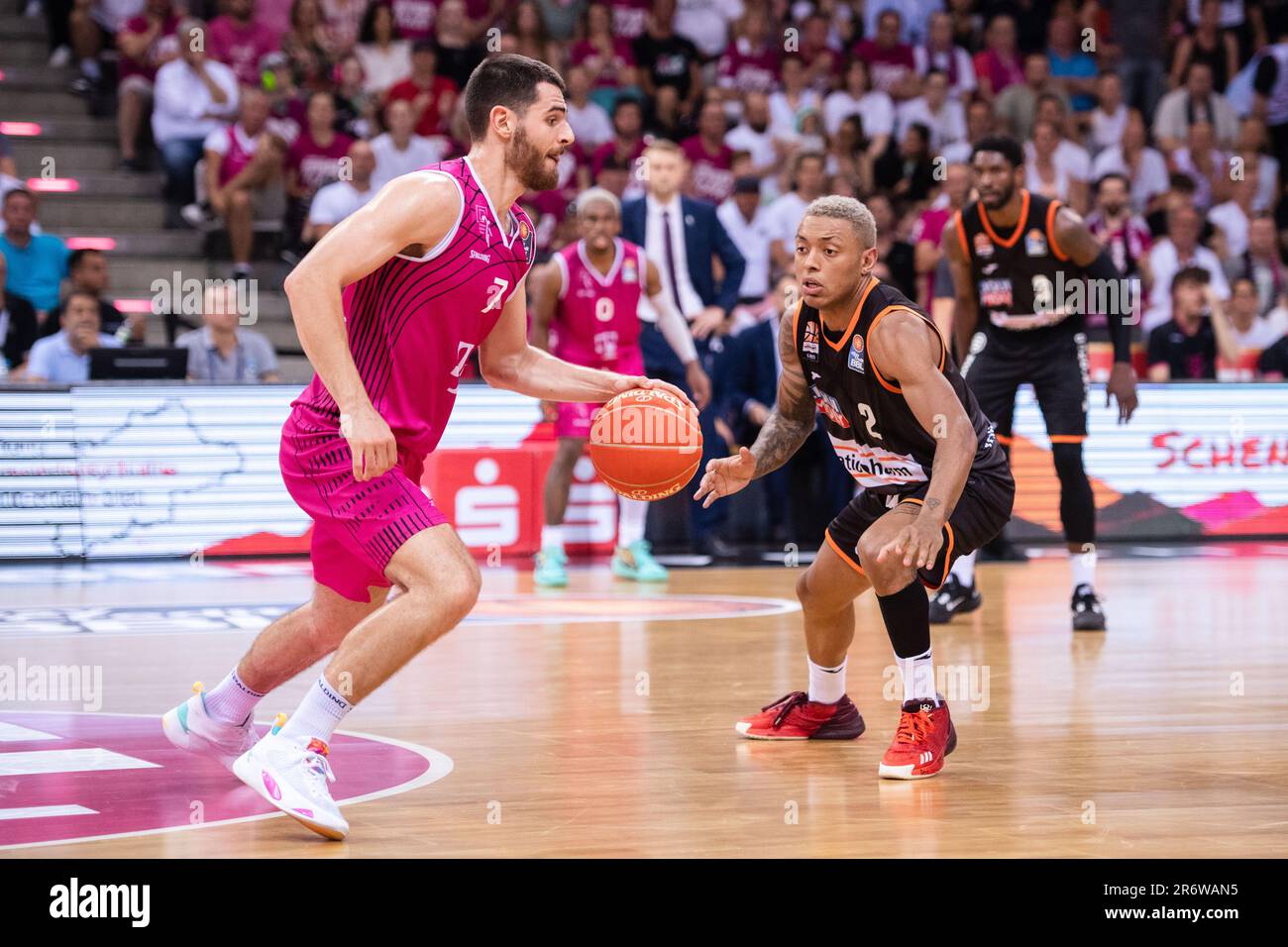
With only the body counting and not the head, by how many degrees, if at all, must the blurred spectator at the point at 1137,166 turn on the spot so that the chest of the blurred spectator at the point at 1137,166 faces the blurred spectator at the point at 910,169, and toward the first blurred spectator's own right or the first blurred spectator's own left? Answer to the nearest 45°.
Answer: approximately 45° to the first blurred spectator's own right

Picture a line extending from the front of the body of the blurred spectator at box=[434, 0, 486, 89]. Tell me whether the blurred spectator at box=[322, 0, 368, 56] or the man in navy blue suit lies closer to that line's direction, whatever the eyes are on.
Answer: the man in navy blue suit

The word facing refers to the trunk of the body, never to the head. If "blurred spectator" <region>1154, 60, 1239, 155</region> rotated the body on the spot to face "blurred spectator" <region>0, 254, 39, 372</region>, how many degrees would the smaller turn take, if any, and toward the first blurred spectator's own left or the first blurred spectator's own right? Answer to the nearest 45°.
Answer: approximately 45° to the first blurred spectator's own right

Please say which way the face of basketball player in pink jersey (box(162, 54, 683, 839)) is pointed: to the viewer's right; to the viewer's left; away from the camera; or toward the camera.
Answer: to the viewer's right

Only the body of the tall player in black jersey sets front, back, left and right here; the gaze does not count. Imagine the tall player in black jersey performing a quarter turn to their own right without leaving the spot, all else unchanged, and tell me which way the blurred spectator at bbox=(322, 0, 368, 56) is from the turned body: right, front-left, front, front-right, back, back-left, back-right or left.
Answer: front-right

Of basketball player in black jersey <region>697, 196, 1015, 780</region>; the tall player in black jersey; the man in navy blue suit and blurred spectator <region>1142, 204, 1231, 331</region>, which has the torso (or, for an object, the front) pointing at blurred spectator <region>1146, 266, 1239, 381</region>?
blurred spectator <region>1142, 204, 1231, 331</region>

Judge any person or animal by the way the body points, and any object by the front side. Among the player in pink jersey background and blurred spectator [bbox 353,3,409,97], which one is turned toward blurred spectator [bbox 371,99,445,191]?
blurred spectator [bbox 353,3,409,97]

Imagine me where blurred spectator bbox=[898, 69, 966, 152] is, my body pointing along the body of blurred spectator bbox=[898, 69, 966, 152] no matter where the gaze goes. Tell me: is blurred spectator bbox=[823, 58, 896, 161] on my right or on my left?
on my right

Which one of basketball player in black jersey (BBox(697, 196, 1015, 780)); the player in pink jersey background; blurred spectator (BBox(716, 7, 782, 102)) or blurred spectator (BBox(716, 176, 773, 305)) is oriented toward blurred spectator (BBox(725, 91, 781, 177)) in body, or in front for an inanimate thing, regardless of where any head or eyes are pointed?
blurred spectator (BBox(716, 7, 782, 102))

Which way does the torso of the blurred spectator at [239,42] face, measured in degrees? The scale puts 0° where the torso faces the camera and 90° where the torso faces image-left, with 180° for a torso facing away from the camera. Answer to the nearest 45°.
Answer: approximately 0°

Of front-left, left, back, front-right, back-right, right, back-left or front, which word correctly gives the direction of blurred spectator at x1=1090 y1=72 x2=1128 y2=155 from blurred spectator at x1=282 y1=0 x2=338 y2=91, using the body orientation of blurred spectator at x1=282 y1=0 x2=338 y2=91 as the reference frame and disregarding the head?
left
